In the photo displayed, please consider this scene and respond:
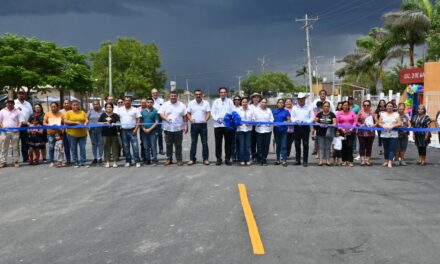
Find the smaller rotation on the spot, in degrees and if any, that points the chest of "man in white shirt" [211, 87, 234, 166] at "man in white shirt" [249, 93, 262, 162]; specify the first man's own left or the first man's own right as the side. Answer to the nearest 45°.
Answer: approximately 135° to the first man's own left

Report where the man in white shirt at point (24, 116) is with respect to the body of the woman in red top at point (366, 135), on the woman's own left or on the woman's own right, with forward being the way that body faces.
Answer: on the woman's own right

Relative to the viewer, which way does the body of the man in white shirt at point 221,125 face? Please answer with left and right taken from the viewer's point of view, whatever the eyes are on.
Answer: facing the viewer

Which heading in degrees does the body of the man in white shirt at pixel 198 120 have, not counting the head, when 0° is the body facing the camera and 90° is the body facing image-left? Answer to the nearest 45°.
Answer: approximately 0°

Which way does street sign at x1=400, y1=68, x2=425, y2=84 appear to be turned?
toward the camera

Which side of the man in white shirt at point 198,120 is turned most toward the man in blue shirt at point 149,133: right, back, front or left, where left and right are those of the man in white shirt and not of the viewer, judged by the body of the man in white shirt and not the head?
right

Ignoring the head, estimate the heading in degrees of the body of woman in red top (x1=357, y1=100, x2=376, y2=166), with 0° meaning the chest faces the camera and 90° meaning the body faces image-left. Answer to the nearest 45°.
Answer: approximately 0°
